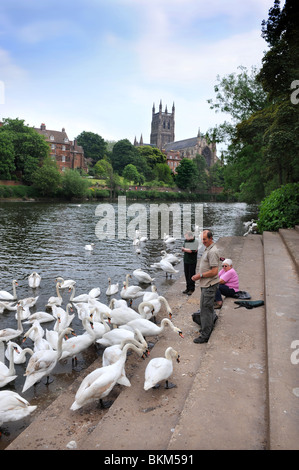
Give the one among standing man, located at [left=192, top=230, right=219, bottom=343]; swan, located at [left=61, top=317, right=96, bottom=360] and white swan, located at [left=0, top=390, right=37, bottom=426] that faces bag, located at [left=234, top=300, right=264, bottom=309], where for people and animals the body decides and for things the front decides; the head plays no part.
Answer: the swan

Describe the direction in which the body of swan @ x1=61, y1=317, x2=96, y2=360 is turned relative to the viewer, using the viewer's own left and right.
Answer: facing to the right of the viewer

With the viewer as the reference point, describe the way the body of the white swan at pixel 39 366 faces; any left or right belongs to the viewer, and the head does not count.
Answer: facing away from the viewer and to the right of the viewer

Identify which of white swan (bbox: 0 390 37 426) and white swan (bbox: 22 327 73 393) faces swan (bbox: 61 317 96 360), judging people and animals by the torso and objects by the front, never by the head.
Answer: white swan (bbox: 22 327 73 393)

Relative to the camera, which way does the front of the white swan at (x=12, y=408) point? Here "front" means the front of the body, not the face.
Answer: to the viewer's left

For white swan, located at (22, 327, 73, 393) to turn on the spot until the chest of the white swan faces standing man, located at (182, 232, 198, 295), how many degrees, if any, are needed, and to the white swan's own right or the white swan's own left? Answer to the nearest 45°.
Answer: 0° — it already faces them

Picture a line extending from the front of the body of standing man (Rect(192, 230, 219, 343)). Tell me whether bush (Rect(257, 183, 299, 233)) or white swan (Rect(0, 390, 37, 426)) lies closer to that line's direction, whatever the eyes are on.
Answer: the white swan

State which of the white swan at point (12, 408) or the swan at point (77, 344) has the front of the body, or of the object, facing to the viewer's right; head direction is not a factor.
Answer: the swan

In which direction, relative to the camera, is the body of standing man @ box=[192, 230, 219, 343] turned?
to the viewer's left
